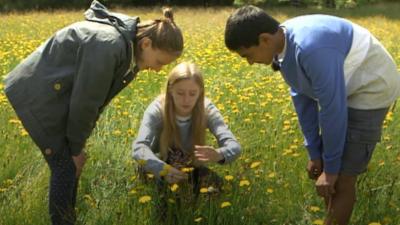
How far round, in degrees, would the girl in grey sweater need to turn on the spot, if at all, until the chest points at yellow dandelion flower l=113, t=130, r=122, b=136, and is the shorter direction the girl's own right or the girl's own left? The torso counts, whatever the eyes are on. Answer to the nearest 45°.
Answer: approximately 135° to the girl's own right

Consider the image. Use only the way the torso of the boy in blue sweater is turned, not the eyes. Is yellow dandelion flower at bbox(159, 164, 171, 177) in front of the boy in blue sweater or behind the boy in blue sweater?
in front

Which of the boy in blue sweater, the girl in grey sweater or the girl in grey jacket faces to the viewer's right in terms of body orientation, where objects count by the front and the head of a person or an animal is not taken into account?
the girl in grey jacket

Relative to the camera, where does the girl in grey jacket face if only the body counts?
to the viewer's right

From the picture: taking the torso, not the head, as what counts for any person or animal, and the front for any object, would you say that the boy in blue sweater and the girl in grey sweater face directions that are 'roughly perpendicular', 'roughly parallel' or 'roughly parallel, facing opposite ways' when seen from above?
roughly perpendicular

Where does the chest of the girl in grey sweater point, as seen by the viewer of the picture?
toward the camera

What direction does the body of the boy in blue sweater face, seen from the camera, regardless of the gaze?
to the viewer's left

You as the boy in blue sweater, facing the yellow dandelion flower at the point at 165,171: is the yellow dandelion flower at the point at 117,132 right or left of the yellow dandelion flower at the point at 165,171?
right

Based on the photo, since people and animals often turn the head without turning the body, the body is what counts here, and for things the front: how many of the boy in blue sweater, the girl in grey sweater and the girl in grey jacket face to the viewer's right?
1

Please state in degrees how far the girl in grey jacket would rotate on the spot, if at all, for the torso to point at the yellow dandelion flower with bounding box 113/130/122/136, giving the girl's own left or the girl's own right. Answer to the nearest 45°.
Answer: approximately 90° to the girl's own left

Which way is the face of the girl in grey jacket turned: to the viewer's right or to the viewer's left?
to the viewer's right

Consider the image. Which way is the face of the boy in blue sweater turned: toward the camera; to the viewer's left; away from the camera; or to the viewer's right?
to the viewer's left

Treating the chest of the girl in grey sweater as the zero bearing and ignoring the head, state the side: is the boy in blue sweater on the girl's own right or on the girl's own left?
on the girl's own left

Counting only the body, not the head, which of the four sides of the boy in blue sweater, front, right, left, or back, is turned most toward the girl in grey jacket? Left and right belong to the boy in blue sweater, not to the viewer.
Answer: front

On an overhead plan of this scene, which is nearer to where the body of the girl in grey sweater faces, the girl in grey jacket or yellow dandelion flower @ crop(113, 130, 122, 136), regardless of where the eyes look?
the girl in grey jacket
